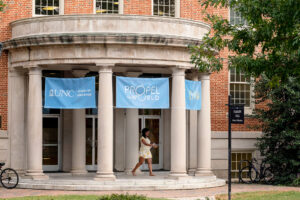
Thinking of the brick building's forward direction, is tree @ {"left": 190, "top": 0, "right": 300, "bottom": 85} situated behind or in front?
in front

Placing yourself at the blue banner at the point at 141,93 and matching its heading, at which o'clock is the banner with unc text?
The banner with unc text is roughly at 3 o'clock from the blue banner.

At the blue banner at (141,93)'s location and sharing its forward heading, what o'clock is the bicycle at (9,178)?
The bicycle is roughly at 3 o'clock from the blue banner.

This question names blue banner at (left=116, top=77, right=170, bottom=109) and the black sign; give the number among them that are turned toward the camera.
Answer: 2

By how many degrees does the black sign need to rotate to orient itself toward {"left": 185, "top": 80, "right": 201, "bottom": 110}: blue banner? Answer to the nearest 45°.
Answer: approximately 180°

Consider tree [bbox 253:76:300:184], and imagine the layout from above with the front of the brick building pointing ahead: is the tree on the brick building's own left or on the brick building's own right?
on the brick building's own left

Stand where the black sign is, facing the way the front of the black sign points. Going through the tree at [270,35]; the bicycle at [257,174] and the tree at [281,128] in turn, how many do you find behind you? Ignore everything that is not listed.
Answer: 2

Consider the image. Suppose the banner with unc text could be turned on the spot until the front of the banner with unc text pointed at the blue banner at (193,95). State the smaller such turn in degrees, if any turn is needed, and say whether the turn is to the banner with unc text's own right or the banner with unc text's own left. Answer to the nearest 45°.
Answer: approximately 90° to the banner with unc text's own left
